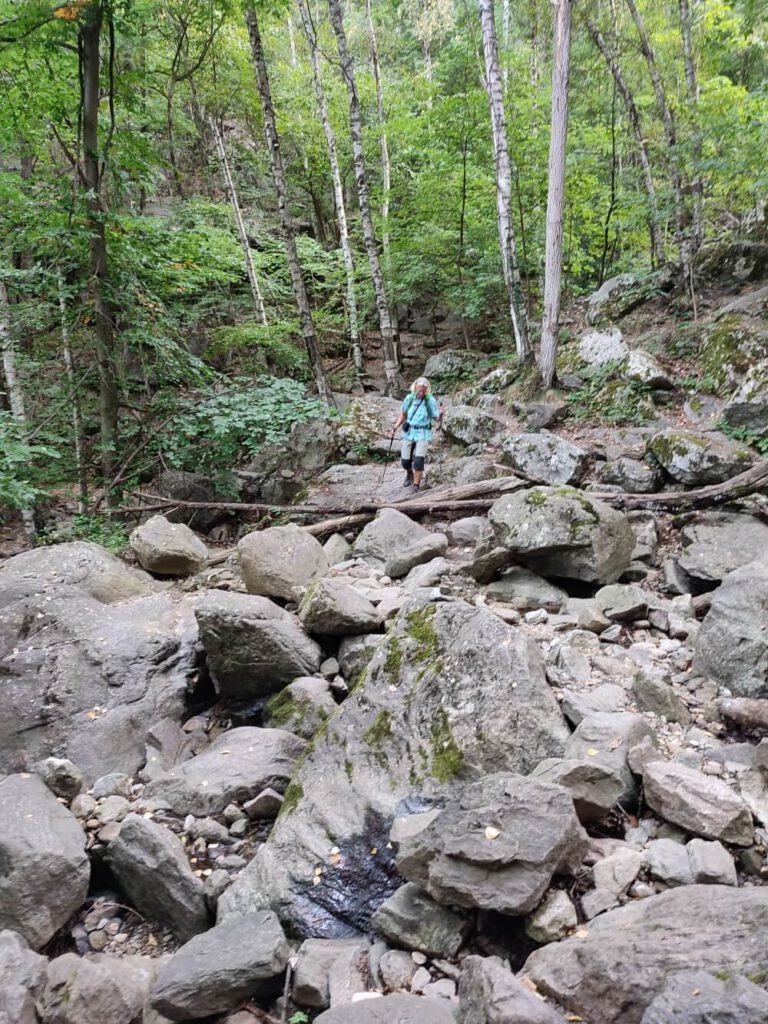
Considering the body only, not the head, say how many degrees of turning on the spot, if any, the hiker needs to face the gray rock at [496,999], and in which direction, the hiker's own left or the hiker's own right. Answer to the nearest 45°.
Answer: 0° — they already face it

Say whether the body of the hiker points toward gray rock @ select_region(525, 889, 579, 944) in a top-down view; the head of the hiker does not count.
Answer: yes

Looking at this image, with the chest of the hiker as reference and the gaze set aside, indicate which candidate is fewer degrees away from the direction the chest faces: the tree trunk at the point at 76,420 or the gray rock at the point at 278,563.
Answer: the gray rock

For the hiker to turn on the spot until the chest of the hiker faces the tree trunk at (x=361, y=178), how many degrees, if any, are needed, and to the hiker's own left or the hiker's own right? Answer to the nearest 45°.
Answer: approximately 180°

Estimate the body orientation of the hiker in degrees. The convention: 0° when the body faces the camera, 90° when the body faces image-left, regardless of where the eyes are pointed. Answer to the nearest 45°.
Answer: approximately 0°

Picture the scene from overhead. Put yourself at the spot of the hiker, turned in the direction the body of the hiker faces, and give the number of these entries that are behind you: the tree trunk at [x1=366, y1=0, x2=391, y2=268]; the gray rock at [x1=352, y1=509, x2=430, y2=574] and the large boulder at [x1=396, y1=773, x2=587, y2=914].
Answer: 1

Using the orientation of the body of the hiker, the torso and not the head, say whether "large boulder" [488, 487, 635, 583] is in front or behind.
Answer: in front

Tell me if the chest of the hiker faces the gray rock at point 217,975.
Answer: yes

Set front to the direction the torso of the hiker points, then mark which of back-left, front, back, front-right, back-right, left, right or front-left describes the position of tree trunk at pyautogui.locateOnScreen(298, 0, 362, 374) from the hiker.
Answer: back

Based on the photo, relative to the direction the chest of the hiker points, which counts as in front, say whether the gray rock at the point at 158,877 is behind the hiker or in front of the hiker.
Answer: in front

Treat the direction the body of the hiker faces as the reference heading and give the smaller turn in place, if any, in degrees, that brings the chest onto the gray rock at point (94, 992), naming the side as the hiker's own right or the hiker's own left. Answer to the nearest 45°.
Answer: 0° — they already face it
